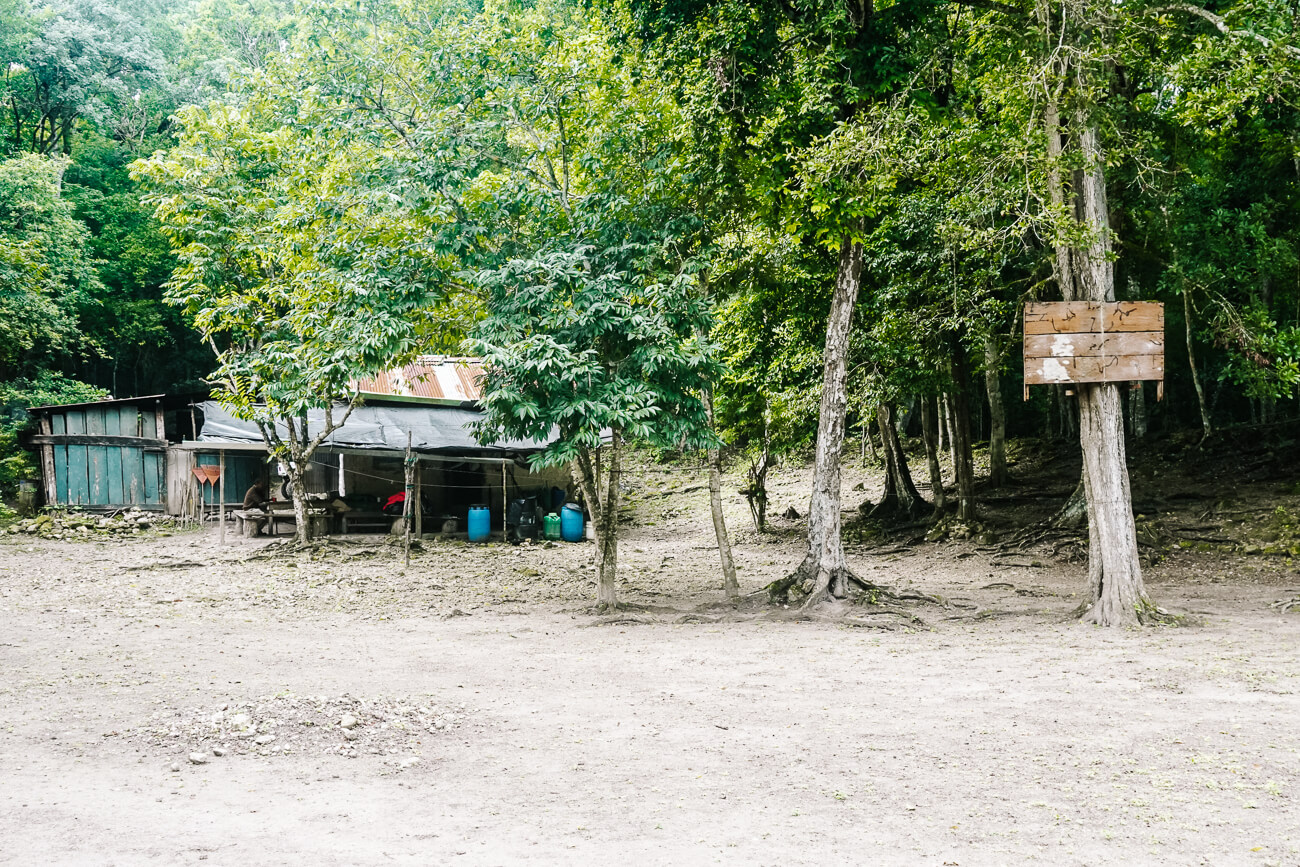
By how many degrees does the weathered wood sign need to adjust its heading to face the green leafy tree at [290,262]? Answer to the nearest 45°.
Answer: approximately 90° to its right

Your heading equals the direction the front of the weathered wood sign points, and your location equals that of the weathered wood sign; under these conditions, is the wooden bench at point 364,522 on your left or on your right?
on your right

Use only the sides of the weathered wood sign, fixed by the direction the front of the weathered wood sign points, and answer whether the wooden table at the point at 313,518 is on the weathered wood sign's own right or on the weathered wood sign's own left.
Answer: on the weathered wood sign's own right

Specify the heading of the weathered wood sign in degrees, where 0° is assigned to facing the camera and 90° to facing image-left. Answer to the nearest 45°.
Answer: approximately 0°

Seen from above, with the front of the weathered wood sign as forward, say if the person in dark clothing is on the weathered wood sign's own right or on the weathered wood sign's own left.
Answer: on the weathered wood sign's own right
